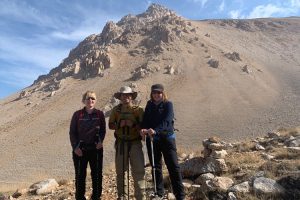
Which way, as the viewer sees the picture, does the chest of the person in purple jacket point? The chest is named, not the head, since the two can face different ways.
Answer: toward the camera

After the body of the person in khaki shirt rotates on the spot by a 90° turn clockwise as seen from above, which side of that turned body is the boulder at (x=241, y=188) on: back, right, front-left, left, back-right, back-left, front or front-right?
back

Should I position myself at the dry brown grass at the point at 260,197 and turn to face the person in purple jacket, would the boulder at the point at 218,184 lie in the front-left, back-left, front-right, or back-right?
front-right

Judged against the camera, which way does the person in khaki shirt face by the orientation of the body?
toward the camera

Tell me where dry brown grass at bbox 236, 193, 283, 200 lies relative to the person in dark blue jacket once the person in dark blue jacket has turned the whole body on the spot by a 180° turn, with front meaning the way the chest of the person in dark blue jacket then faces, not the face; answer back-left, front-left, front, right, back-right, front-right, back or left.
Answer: front-right

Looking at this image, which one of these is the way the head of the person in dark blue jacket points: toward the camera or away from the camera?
toward the camera

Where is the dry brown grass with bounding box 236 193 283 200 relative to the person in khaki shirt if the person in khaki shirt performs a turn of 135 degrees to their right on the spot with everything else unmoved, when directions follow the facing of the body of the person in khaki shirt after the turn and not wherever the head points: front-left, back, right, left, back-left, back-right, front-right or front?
back-right

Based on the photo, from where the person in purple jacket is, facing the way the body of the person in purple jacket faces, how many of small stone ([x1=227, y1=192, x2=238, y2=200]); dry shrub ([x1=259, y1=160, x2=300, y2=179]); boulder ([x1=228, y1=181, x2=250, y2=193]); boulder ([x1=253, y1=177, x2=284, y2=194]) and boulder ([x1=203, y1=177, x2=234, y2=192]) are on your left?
5

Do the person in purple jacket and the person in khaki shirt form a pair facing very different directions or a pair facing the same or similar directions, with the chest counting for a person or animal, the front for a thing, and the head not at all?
same or similar directions

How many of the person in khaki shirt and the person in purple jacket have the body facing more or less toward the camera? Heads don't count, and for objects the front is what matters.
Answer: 2

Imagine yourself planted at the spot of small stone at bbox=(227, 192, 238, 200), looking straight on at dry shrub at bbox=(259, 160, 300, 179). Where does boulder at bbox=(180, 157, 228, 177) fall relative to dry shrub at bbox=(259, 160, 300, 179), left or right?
left

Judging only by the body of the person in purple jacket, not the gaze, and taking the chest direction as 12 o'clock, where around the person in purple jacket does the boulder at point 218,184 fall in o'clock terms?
The boulder is roughly at 9 o'clock from the person in purple jacket.

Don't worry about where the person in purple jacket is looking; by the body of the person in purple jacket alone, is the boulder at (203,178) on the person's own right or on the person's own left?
on the person's own left

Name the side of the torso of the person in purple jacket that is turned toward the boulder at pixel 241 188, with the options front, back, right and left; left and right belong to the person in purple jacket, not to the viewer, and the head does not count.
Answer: left

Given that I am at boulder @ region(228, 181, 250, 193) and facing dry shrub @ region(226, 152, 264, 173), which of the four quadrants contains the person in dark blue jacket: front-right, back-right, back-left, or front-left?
back-left
